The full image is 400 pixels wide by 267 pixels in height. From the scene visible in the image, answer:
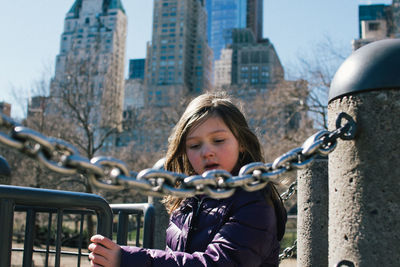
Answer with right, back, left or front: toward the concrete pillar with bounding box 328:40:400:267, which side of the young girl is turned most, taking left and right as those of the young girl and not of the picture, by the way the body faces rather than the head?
left

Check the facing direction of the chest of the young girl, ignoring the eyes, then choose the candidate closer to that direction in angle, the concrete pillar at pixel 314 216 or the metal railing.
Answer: the metal railing

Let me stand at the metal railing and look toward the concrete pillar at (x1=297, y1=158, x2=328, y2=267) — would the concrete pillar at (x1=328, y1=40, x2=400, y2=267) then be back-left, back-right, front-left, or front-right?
front-right

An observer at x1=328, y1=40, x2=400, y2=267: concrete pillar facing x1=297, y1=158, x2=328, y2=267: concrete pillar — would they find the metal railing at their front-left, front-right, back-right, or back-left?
front-left

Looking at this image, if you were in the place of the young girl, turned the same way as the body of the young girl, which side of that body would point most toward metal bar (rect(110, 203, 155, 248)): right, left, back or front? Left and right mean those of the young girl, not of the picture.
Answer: right

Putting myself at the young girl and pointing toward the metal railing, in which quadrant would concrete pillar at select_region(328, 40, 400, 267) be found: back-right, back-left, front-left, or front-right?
back-left

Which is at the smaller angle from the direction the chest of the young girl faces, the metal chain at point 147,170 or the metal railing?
the metal chain

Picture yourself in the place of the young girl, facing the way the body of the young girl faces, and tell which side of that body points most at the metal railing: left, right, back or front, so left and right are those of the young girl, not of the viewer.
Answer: right

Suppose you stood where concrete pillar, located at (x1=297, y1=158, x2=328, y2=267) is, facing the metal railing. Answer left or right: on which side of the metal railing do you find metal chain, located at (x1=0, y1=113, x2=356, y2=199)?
left
